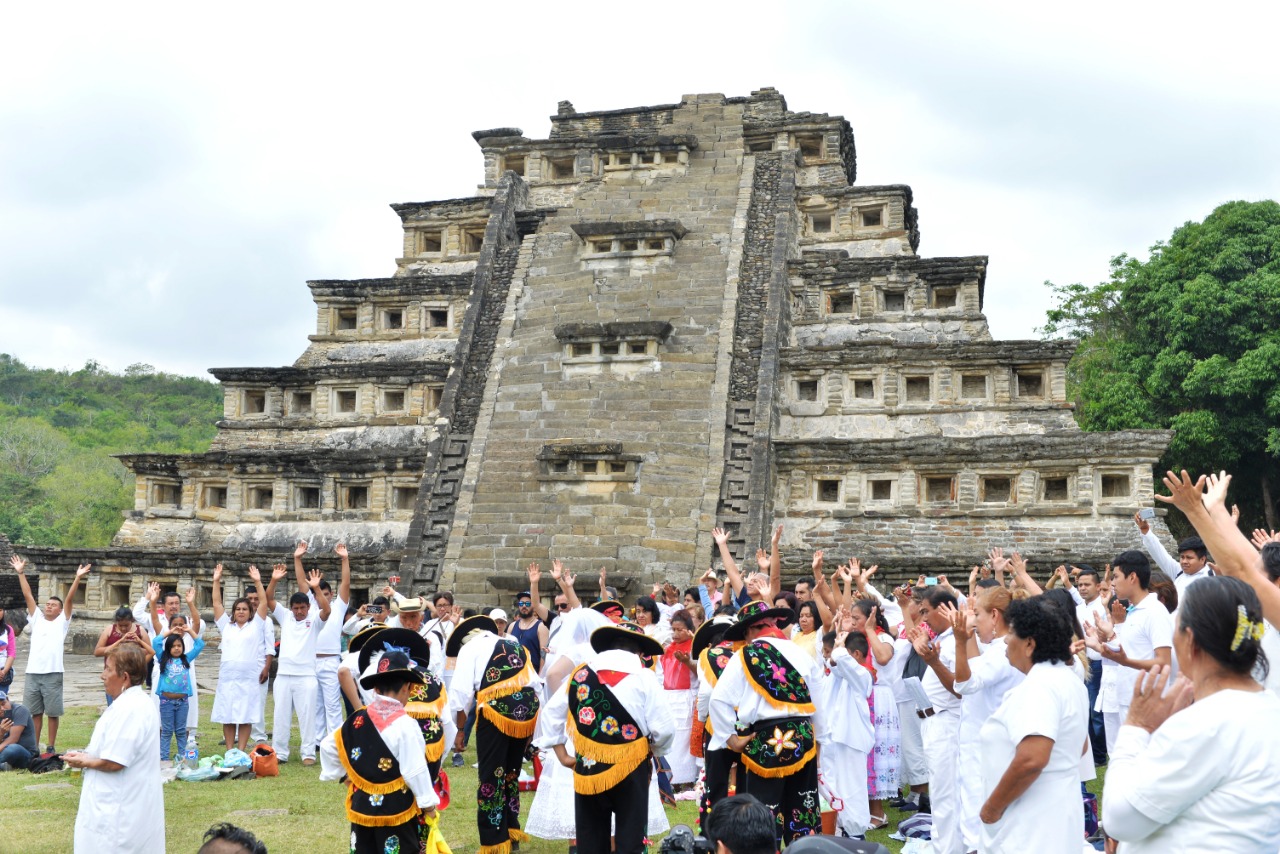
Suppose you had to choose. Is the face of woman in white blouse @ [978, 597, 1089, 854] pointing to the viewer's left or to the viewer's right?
to the viewer's left

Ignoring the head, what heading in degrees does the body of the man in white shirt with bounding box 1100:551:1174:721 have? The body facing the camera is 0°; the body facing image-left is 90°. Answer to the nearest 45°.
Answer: approximately 90°

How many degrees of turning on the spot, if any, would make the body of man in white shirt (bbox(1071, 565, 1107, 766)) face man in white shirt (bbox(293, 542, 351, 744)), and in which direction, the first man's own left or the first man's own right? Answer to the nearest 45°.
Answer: approximately 45° to the first man's own right

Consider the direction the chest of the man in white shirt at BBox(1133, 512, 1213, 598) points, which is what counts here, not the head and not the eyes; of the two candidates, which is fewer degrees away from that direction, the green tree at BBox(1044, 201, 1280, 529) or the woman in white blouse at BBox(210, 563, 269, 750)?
the woman in white blouse

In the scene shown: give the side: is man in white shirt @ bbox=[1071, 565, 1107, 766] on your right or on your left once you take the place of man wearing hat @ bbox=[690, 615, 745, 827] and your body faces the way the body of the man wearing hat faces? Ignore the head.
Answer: on your right

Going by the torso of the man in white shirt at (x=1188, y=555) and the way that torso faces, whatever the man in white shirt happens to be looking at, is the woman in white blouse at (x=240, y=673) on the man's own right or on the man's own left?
on the man's own right

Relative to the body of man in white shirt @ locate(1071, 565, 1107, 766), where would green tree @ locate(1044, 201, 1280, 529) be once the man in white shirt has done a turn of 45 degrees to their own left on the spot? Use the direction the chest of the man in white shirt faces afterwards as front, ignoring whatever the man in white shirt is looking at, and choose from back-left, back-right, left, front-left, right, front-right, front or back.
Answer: back

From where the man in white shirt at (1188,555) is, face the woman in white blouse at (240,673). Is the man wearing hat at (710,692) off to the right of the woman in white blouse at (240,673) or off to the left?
left

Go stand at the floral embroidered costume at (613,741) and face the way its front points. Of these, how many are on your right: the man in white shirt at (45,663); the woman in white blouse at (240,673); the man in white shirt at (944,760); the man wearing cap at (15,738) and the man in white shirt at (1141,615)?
2

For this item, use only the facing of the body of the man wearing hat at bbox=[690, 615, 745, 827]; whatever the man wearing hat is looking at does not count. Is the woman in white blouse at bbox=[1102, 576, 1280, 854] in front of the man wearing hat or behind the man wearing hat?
behind

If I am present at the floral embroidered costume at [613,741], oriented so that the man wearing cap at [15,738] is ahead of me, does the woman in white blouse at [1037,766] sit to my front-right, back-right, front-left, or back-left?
back-left

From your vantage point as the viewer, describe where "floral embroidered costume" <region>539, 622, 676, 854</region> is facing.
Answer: facing away from the viewer

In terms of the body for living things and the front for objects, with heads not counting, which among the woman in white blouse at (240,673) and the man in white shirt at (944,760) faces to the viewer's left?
the man in white shirt
